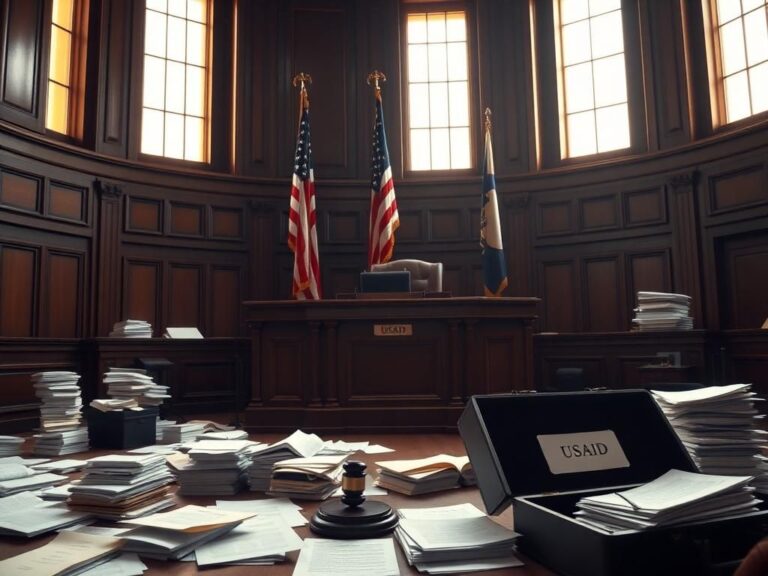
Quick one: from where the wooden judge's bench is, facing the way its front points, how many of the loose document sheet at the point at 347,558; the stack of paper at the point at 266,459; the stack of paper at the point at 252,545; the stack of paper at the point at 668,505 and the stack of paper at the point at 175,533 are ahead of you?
5

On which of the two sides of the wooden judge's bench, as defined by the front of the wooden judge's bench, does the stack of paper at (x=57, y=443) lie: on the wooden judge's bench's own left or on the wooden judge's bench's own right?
on the wooden judge's bench's own right

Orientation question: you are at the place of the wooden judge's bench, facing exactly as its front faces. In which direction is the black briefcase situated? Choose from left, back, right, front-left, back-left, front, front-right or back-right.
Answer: front

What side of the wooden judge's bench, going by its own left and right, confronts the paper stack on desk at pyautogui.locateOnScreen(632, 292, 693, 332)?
left

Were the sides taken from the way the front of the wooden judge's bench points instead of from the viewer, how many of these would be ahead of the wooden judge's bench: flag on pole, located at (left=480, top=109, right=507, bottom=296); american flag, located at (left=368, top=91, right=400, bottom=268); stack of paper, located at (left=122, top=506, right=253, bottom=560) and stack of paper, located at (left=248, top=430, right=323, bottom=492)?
2

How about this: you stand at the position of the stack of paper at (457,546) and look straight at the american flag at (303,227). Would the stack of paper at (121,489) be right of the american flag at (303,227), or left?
left

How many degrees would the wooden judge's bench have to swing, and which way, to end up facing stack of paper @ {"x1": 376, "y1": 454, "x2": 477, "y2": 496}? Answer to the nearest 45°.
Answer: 0° — it already faces it

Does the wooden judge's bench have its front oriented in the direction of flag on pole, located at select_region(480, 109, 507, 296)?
no

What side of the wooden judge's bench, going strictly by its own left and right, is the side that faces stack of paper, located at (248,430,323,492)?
front

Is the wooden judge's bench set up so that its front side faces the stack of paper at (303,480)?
yes

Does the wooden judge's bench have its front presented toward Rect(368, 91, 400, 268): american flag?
no

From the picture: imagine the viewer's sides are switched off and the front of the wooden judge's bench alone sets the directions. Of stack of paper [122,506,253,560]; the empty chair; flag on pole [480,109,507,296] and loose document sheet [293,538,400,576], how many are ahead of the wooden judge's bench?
2

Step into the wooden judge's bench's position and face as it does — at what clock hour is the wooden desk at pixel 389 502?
The wooden desk is roughly at 12 o'clock from the wooden judge's bench.

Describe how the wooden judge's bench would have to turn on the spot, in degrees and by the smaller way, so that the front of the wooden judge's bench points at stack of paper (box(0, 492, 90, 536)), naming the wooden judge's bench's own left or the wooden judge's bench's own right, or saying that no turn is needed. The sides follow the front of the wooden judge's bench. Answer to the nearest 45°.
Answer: approximately 45° to the wooden judge's bench's own right

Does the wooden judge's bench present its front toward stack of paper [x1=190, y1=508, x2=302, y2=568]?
yes

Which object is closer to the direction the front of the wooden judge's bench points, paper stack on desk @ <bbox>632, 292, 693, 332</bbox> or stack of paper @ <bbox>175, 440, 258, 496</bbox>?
the stack of paper

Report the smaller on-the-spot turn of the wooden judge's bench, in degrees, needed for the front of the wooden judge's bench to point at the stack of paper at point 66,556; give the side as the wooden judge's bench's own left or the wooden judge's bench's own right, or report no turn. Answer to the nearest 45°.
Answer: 0° — it already faces it

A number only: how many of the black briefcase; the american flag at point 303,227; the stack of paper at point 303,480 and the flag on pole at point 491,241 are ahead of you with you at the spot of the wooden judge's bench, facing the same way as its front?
2

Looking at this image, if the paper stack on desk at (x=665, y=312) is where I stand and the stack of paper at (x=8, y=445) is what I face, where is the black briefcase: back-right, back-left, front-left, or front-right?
front-left

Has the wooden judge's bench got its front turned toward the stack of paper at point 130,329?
no

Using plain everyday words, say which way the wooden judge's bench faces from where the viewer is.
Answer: facing the viewer
